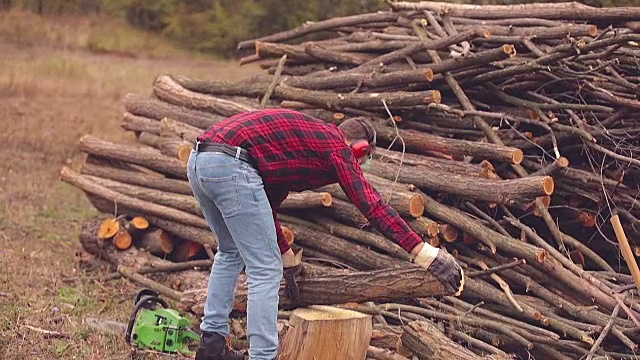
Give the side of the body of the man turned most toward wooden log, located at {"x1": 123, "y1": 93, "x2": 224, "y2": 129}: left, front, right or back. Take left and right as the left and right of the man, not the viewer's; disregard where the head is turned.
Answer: left

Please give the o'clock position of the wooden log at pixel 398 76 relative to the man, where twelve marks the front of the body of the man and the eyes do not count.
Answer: The wooden log is roughly at 11 o'clock from the man.

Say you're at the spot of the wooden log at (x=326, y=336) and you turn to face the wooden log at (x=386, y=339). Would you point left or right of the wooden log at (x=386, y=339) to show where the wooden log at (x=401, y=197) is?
left

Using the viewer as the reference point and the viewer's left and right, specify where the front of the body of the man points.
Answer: facing away from the viewer and to the right of the viewer

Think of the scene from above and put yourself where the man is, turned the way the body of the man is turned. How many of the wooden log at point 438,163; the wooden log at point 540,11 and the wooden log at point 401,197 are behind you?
0

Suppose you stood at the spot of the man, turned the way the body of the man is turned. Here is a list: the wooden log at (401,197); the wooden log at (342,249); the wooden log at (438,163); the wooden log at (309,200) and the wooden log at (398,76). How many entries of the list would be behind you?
0

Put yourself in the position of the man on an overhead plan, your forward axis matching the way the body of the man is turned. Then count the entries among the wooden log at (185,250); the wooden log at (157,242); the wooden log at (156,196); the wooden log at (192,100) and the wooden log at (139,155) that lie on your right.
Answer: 0

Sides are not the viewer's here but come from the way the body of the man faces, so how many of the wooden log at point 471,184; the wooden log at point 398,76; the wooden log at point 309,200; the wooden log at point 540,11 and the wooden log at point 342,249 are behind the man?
0

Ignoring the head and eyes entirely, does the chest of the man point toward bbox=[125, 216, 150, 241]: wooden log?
no

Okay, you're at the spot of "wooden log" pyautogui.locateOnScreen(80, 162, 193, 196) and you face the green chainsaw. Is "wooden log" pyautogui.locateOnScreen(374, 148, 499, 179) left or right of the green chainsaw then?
left

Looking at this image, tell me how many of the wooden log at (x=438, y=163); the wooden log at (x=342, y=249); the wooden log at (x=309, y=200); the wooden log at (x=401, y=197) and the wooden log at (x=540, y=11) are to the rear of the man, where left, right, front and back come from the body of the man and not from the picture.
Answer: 0
